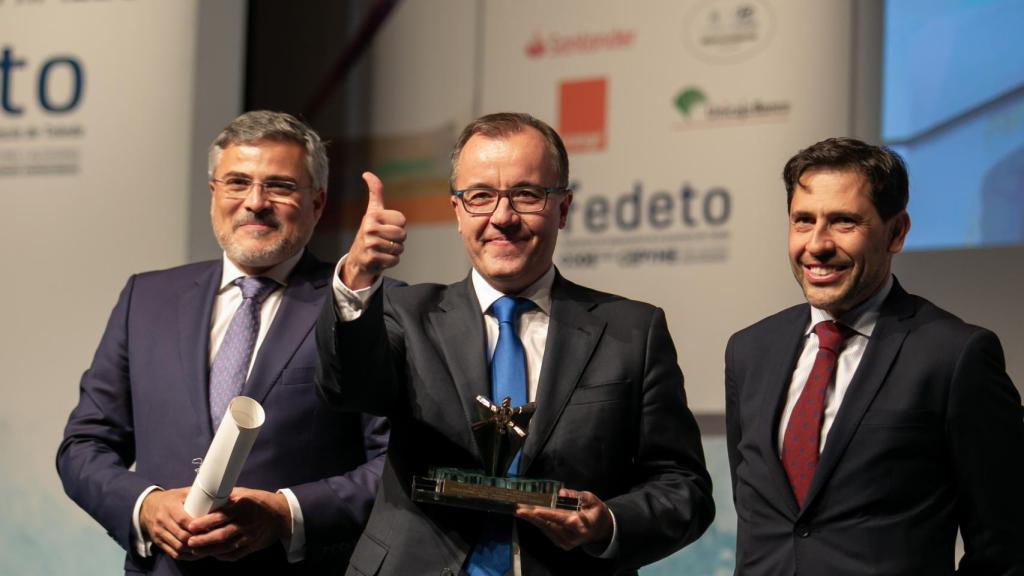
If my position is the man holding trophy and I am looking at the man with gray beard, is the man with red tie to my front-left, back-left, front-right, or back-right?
back-right

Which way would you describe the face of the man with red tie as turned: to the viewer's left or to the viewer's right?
to the viewer's left

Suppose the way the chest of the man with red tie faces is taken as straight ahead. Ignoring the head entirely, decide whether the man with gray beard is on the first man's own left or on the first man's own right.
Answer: on the first man's own right

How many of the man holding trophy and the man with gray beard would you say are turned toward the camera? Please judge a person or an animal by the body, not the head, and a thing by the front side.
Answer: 2

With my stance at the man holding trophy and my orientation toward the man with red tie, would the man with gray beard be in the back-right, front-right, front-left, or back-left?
back-left

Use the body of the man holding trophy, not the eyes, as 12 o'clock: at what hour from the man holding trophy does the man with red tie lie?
The man with red tie is roughly at 9 o'clock from the man holding trophy.

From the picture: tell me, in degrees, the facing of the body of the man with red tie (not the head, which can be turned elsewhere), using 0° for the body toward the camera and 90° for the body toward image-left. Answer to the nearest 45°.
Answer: approximately 45°

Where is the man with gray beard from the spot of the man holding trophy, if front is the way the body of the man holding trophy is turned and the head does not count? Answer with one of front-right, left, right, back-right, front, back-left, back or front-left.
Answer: back-right
